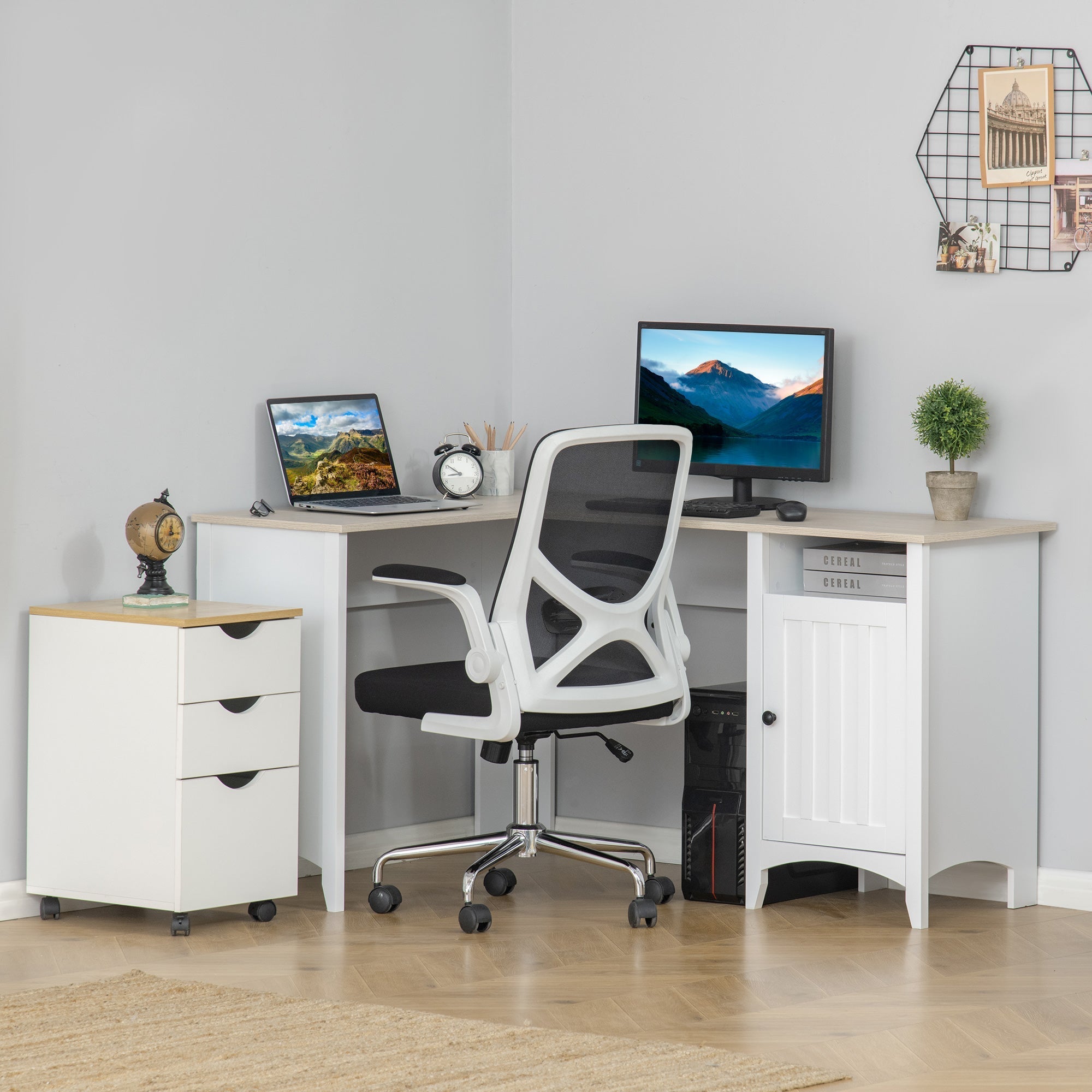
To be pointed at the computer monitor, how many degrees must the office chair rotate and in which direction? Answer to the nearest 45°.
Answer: approximately 90° to its right

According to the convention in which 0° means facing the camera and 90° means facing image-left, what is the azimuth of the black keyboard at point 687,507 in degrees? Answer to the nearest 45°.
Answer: approximately 45°

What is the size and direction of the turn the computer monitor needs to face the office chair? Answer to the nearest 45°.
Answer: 0° — it already faces it

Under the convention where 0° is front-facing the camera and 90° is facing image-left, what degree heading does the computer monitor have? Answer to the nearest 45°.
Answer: approximately 45°

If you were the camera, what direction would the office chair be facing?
facing away from the viewer and to the left of the viewer

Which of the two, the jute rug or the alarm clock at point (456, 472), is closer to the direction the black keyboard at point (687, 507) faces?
the jute rug

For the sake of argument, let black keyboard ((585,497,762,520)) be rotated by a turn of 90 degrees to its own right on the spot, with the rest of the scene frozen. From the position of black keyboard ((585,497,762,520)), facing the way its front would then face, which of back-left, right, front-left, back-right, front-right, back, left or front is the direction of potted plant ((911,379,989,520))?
back-right
